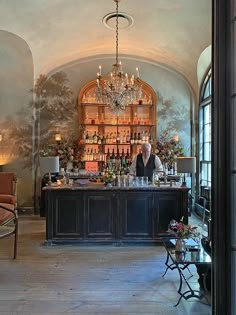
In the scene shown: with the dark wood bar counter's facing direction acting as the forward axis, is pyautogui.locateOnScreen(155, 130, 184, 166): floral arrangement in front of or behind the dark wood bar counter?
behind

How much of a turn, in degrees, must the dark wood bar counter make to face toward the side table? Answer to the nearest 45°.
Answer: approximately 45° to its left

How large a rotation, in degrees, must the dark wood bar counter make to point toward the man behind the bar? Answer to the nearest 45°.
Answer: approximately 135° to its left

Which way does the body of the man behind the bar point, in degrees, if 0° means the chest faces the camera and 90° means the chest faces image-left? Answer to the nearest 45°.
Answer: approximately 0°

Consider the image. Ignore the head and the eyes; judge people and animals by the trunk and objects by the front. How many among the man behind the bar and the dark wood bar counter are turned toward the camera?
2

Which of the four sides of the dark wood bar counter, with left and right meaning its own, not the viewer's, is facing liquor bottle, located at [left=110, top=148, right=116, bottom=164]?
back
